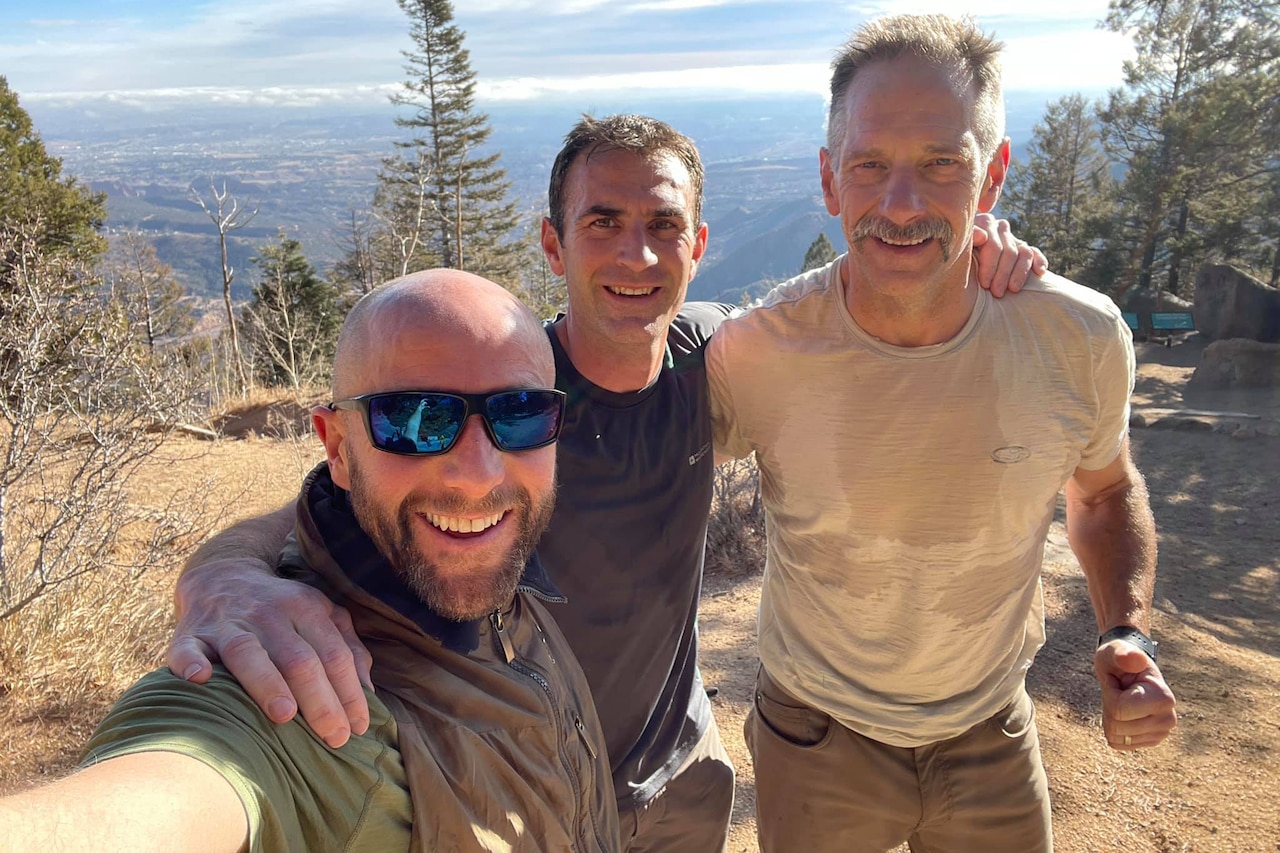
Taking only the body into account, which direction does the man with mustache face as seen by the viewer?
toward the camera

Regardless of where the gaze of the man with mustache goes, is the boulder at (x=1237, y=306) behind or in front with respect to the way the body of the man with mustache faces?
behind

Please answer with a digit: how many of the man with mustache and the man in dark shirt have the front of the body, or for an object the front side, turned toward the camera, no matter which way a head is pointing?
2

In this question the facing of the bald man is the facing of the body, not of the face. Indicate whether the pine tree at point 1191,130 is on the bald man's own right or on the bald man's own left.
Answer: on the bald man's own left

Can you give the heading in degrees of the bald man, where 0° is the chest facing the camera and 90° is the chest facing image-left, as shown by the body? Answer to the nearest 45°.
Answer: approximately 315°

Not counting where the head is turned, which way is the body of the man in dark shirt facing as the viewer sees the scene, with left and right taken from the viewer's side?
facing the viewer

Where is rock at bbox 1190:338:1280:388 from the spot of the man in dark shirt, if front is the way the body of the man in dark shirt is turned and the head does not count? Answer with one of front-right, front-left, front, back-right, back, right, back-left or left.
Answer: back-left

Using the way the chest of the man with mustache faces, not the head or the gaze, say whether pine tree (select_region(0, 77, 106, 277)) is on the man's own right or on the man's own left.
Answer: on the man's own right

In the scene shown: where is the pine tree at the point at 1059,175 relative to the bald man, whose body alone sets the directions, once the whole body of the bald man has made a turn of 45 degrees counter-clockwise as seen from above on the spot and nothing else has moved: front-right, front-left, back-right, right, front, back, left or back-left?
front-left

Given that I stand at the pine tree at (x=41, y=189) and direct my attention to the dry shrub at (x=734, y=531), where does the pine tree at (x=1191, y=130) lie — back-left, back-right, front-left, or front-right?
front-left

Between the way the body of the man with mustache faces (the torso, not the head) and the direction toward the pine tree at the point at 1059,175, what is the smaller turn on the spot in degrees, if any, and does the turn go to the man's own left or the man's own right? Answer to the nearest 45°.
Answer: approximately 180°

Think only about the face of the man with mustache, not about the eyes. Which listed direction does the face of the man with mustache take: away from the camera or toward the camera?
toward the camera
